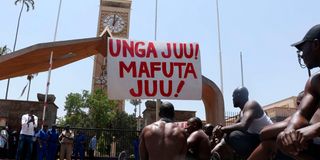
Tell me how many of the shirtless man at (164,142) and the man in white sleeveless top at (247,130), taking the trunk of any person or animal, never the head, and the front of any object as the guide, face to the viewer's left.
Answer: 1

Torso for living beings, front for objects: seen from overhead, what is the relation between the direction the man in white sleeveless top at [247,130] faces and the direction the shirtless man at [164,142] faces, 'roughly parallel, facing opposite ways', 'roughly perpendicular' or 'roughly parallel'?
roughly perpendicular

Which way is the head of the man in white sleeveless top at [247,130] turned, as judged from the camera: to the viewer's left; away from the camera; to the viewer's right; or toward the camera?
to the viewer's left

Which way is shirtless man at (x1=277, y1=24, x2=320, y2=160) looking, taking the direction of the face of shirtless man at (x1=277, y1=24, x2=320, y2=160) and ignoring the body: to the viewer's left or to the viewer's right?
to the viewer's left

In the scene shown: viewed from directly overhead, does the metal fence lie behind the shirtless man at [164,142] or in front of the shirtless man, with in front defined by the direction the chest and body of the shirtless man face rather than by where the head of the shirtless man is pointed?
in front

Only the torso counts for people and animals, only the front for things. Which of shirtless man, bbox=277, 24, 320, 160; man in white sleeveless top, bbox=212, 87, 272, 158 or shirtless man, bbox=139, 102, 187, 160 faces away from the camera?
shirtless man, bbox=139, 102, 187, 160

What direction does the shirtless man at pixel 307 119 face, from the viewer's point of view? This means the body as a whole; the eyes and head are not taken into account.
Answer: to the viewer's left

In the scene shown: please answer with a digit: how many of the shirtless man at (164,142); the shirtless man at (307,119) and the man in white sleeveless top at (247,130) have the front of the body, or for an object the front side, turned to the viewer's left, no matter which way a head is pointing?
2

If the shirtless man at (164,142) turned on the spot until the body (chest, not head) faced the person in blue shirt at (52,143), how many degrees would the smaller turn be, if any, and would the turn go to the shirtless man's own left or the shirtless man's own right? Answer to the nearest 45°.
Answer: approximately 45° to the shirtless man's own left

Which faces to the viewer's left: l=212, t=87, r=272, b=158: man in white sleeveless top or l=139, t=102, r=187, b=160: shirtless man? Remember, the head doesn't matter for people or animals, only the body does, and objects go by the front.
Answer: l=212, t=87, r=272, b=158: man in white sleeveless top

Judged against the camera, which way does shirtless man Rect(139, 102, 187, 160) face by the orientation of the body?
away from the camera

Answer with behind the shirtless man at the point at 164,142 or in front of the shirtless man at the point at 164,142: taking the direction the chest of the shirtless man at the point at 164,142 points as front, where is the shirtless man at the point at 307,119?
behind
